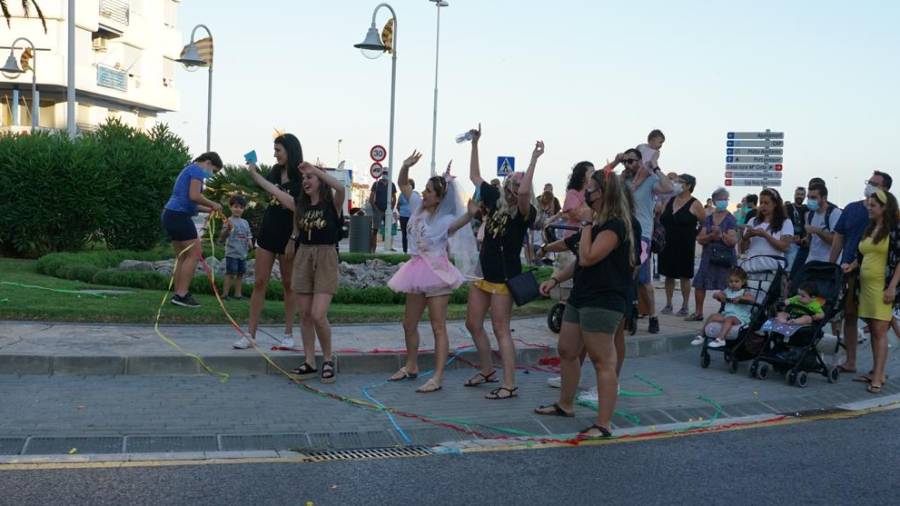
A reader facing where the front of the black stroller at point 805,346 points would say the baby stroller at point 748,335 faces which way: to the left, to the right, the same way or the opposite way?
the same way

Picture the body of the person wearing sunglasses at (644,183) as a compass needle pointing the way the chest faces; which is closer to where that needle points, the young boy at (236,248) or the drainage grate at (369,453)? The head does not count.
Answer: the drainage grate

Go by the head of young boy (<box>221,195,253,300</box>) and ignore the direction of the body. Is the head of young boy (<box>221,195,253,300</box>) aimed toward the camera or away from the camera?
toward the camera

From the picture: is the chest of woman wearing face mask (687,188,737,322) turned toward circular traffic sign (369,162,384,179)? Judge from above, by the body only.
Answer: no

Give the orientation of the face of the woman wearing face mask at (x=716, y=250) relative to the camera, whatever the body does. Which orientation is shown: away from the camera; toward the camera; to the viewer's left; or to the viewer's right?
toward the camera

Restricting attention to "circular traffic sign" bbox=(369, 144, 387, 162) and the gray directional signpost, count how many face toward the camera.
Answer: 2

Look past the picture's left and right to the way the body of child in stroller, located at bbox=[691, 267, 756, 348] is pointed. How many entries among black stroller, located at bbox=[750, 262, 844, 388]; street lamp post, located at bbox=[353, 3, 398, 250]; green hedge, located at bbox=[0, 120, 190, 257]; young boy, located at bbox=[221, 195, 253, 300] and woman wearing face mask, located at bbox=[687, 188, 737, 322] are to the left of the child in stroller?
1

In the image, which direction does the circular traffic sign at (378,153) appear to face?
toward the camera

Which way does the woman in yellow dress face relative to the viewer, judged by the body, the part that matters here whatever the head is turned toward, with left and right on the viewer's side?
facing the viewer and to the left of the viewer

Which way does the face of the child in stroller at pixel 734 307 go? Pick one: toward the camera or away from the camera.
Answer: toward the camera

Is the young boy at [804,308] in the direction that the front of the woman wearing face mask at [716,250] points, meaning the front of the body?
no

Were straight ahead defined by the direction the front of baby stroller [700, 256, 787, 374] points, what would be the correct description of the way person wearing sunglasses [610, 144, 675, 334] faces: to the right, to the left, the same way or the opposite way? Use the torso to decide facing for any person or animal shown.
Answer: the same way

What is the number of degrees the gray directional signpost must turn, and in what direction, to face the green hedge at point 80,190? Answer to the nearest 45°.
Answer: approximately 45° to its right

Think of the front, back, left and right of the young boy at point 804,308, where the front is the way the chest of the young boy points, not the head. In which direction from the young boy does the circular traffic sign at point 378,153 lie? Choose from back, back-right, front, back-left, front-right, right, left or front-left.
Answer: right
